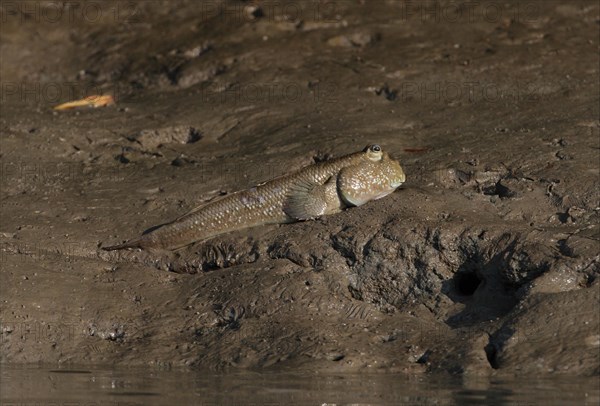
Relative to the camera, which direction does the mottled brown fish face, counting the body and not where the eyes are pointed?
to the viewer's right
